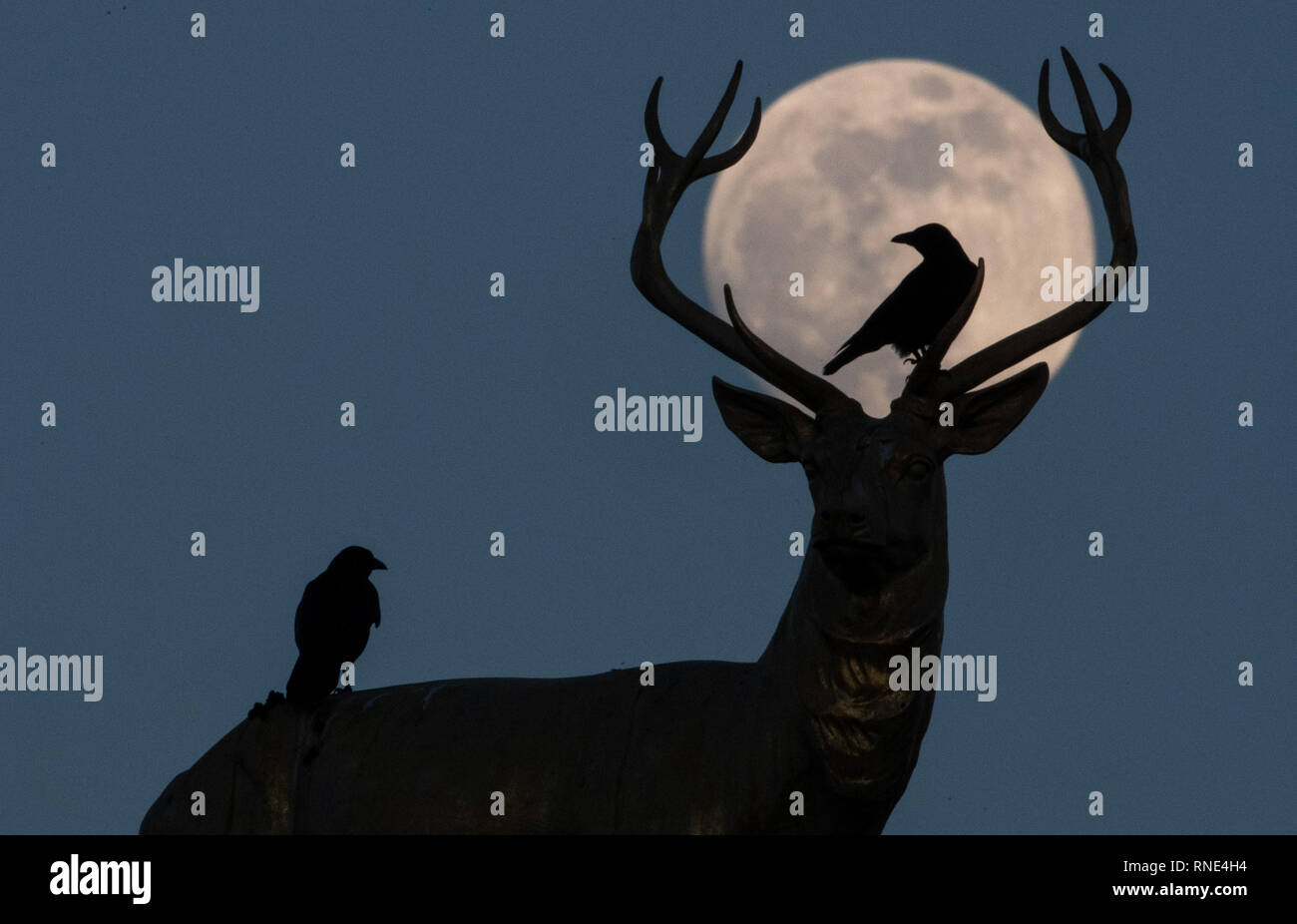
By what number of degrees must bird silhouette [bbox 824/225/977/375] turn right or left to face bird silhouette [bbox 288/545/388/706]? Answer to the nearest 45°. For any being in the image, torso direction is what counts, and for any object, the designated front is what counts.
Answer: approximately 180°

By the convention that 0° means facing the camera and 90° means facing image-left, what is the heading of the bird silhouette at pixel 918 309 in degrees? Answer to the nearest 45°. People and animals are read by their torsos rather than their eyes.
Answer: approximately 270°

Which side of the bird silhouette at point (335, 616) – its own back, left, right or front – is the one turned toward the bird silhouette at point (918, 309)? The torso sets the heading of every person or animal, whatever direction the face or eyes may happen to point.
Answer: front

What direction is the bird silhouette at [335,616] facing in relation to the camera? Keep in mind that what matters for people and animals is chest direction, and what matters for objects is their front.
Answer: to the viewer's right
